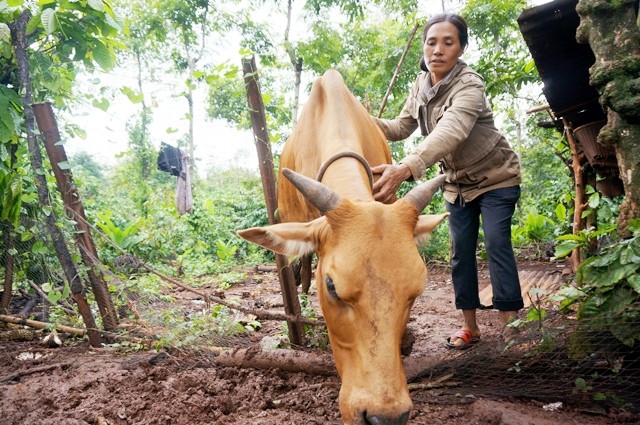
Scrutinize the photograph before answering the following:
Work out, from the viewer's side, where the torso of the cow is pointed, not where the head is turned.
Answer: toward the camera

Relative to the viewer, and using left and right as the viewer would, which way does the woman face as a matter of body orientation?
facing the viewer and to the left of the viewer

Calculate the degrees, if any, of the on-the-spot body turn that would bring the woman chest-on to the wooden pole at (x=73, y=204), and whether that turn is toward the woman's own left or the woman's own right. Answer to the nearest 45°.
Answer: approximately 45° to the woman's own right

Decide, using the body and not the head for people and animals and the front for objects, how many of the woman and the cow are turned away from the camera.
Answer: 0

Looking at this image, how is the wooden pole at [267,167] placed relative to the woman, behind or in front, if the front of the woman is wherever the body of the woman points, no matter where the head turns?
in front

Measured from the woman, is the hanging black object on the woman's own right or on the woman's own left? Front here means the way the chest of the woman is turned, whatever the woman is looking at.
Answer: on the woman's own right

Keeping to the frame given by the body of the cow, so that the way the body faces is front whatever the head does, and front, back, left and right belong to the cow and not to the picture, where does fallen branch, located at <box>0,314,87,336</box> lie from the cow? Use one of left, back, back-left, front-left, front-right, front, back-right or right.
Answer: back-right

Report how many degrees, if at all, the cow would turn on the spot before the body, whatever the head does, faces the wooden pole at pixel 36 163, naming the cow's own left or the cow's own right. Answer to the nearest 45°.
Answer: approximately 135° to the cow's own right
